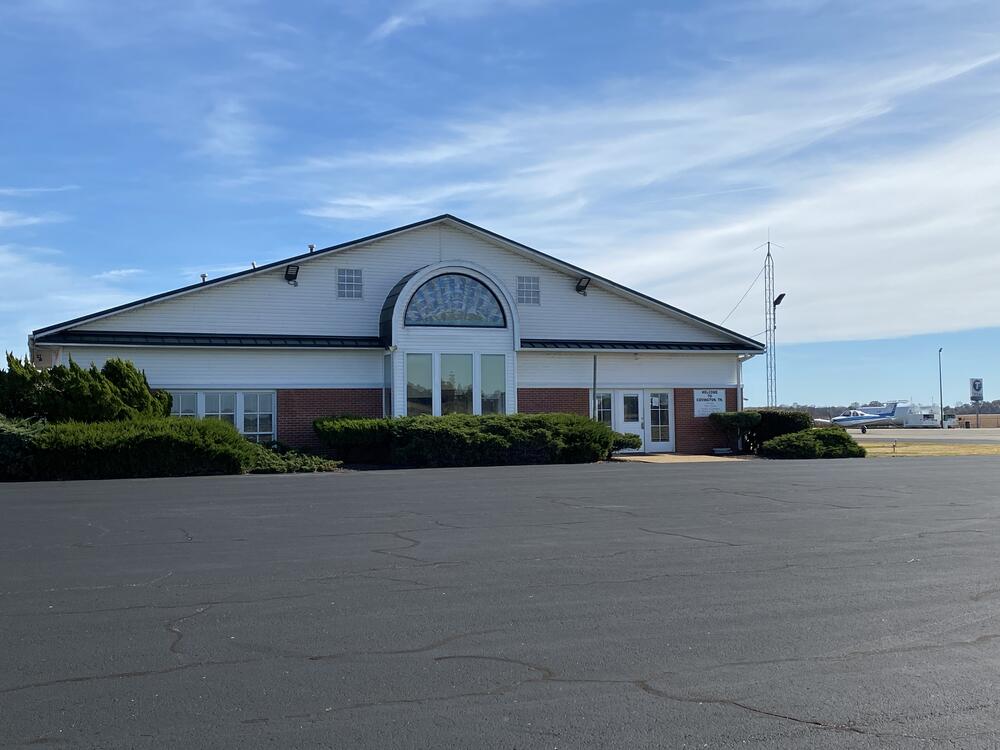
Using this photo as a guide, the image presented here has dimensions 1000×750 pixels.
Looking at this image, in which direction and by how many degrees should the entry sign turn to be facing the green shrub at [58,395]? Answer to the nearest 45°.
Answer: approximately 45° to its right

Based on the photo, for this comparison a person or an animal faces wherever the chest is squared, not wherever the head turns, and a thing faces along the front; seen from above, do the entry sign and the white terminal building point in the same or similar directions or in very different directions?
same or similar directions

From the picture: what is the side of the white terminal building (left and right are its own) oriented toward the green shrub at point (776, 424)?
left

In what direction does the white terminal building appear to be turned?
toward the camera

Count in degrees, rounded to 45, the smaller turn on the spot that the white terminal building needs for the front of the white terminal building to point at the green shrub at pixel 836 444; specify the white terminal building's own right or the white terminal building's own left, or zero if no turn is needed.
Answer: approximately 90° to the white terminal building's own left

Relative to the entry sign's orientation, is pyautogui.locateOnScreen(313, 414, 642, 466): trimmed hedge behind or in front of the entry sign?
in front

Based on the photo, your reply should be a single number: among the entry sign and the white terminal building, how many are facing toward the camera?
2

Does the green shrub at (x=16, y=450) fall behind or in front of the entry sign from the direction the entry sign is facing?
in front

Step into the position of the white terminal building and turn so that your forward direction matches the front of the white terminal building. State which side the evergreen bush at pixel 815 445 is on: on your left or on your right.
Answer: on your left

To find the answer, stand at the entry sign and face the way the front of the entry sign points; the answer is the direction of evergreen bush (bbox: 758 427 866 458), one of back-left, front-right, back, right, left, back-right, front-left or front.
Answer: front-left

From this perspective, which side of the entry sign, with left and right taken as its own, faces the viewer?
front

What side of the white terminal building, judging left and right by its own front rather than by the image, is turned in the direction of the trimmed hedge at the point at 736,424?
left
